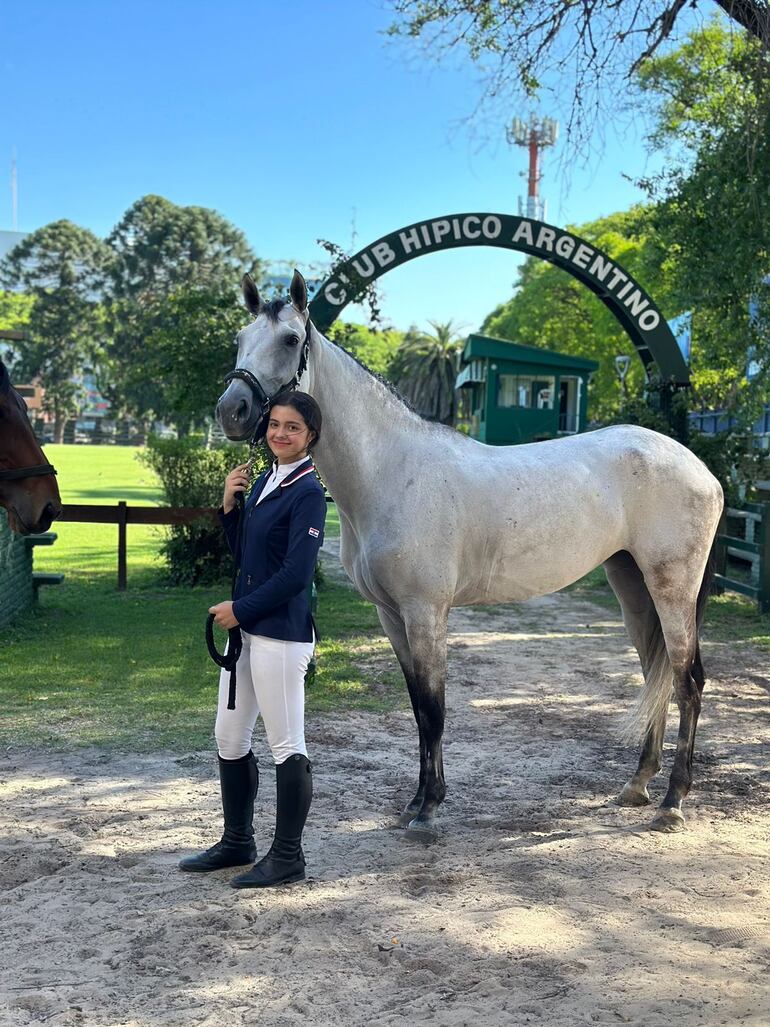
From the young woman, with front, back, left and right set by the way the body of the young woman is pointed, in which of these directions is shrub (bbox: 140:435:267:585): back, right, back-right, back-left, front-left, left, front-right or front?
back-right

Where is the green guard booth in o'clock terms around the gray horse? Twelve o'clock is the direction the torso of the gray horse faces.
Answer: The green guard booth is roughly at 3 o'clock from the gray horse.

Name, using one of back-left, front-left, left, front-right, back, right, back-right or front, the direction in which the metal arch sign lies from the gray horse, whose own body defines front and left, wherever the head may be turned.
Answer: right

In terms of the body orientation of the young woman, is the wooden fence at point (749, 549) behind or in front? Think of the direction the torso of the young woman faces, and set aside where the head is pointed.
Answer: behind

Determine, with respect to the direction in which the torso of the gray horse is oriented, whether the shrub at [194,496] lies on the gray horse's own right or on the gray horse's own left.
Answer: on the gray horse's own right

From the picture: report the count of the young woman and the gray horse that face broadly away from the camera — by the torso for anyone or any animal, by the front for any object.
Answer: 0

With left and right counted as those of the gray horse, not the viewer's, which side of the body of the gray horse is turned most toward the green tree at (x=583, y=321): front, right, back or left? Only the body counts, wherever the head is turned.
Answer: right

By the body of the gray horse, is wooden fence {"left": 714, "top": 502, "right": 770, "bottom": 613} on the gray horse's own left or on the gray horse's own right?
on the gray horse's own right

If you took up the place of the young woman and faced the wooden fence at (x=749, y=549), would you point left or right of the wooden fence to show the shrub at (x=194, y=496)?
left

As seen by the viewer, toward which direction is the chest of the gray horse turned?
to the viewer's left

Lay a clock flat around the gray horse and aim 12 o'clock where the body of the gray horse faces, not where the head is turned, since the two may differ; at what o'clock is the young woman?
The young woman is roughly at 10 o'clock from the gray horse.

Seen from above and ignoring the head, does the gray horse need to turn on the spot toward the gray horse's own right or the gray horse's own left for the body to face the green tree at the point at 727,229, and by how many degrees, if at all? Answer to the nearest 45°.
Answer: approximately 90° to the gray horse's own right

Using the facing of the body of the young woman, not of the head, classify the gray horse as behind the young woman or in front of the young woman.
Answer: behind
